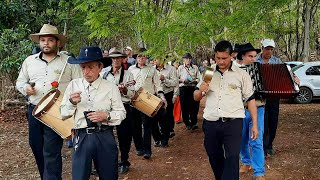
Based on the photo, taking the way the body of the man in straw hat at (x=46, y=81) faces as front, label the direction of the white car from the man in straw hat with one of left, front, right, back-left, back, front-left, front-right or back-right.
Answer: back-left

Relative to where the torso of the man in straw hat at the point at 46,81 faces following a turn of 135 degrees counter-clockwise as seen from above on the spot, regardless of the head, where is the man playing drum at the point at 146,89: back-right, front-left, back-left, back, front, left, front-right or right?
front

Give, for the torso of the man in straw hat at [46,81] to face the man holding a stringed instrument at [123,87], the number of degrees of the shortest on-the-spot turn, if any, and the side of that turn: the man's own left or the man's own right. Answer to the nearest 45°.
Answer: approximately 135° to the man's own left

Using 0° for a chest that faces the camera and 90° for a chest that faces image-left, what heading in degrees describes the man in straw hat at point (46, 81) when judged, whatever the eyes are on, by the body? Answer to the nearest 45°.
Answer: approximately 0°

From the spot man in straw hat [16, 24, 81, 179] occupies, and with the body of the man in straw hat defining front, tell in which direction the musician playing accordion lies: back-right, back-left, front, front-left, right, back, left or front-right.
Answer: left
